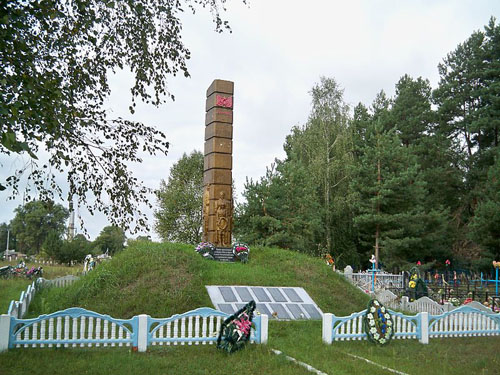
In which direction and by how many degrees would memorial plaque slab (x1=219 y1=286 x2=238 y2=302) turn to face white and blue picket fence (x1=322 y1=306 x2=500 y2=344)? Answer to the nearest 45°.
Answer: approximately 45° to its left

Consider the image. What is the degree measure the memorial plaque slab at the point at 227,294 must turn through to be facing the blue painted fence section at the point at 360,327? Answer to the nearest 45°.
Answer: approximately 45° to its left

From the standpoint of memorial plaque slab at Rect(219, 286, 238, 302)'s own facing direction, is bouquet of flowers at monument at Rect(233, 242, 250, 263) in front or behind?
behind

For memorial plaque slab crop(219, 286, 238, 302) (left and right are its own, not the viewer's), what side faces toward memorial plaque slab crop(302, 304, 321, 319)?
left

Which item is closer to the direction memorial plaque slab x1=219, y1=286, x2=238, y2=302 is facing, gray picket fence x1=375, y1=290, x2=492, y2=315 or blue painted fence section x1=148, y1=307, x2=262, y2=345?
the blue painted fence section

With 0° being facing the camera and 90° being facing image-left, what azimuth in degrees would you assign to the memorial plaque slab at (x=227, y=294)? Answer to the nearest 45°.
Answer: approximately 0°

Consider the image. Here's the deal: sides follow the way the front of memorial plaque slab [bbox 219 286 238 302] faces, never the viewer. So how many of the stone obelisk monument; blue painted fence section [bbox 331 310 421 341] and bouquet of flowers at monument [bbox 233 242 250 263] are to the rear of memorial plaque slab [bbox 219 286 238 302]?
2

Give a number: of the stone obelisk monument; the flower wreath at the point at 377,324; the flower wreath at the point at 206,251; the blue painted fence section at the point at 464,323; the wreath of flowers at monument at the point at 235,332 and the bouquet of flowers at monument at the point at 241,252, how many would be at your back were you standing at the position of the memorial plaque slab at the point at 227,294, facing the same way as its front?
3

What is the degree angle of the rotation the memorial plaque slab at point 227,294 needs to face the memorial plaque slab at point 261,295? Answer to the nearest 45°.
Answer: approximately 90° to its left
